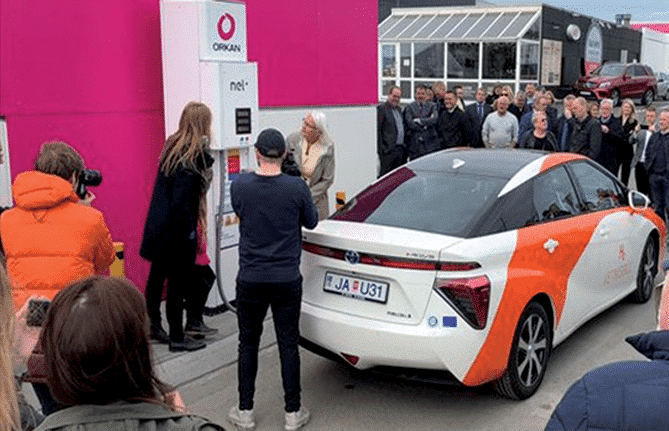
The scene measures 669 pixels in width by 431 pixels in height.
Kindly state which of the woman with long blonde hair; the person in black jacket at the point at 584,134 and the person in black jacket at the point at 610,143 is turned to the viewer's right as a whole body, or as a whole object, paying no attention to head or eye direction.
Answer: the woman with long blonde hair

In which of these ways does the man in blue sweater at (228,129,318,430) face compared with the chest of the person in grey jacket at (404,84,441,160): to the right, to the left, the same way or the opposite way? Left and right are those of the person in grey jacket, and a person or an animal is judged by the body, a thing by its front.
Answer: the opposite way

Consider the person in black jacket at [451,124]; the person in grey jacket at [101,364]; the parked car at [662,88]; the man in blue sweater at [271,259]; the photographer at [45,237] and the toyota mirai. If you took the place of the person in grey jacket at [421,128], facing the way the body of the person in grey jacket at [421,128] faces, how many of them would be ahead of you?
4

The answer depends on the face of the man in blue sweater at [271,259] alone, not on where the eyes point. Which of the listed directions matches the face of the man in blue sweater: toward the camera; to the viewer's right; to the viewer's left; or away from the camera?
away from the camera

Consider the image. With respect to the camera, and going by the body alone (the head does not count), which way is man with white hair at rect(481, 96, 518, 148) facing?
toward the camera

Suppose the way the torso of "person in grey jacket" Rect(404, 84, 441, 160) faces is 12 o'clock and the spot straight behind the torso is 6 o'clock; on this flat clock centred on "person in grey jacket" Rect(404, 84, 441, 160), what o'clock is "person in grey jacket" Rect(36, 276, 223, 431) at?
"person in grey jacket" Rect(36, 276, 223, 431) is roughly at 12 o'clock from "person in grey jacket" Rect(404, 84, 441, 160).

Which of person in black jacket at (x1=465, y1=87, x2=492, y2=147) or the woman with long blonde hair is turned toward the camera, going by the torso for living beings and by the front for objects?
the person in black jacket

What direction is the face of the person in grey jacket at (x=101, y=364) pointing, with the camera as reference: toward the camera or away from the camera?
away from the camera

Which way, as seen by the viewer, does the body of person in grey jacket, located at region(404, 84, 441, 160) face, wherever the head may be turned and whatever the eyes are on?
toward the camera

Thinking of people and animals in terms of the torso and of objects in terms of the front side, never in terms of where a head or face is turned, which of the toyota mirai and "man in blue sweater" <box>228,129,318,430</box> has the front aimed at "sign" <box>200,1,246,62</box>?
the man in blue sweater

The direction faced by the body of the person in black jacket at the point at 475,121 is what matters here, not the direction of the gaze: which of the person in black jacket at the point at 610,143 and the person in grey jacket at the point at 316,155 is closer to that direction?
the person in grey jacket

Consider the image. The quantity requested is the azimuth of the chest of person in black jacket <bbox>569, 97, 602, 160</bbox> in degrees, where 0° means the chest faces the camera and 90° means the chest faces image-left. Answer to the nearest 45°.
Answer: approximately 45°

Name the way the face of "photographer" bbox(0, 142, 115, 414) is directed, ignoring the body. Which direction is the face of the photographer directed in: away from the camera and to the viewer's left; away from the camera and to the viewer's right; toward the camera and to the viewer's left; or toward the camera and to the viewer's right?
away from the camera and to the viewer's right

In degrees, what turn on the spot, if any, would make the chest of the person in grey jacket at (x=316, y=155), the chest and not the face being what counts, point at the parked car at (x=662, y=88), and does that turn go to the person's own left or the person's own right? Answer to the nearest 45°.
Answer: approximately 180°

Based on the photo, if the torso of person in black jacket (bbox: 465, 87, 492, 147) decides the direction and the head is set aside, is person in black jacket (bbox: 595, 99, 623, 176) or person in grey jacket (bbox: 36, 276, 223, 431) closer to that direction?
the person in grey jacket

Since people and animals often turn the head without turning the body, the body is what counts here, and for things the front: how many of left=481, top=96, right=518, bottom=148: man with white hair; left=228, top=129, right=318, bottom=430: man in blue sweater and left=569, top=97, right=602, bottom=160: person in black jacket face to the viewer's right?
0
